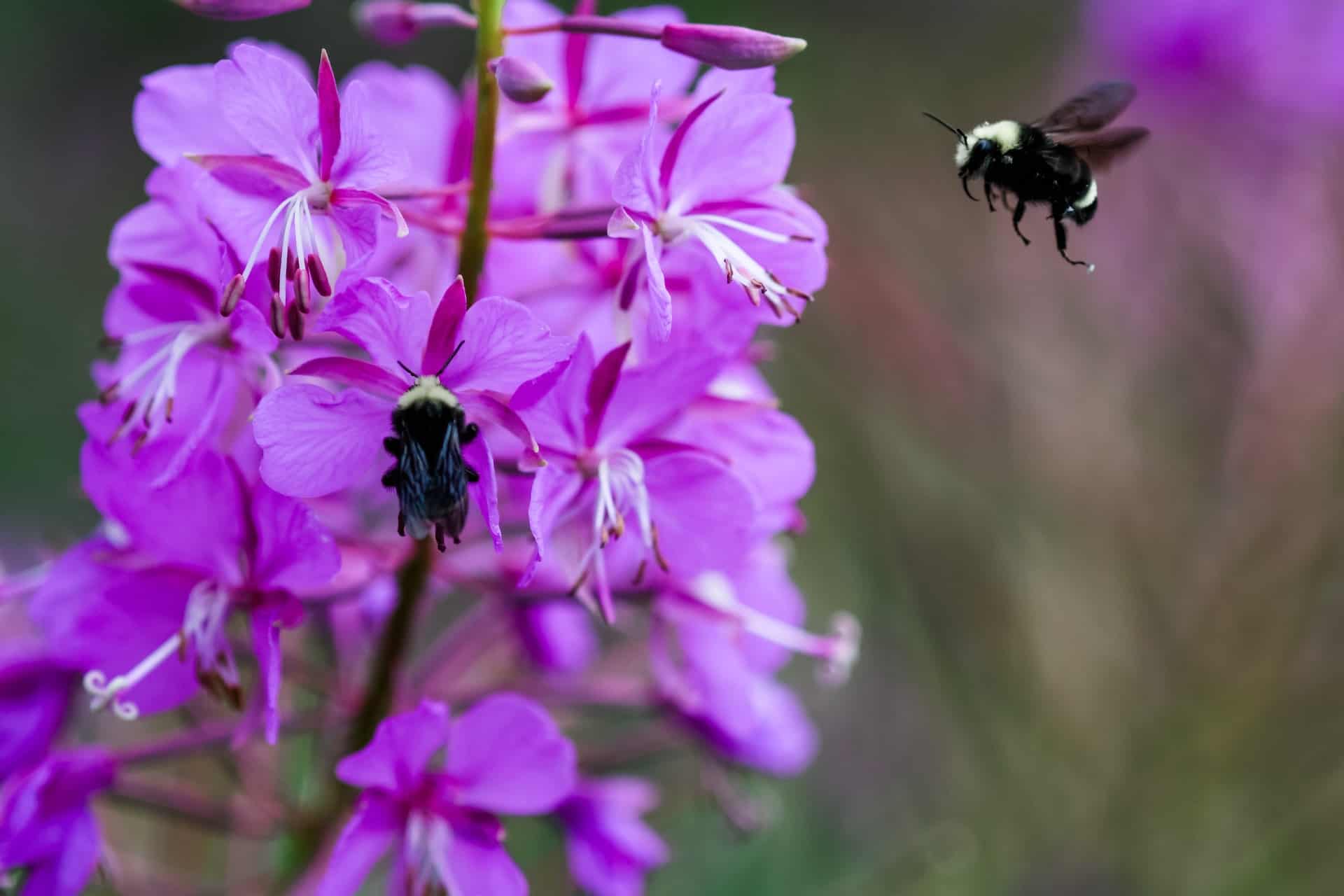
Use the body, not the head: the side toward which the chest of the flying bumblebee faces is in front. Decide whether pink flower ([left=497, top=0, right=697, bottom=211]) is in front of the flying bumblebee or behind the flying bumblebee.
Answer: in front

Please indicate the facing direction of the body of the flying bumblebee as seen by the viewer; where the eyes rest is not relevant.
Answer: to the viewer's left

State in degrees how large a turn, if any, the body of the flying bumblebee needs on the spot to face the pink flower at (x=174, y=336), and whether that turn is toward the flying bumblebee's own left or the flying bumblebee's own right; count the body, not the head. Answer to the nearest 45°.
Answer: approximately 45° to the flying bumblebee's own left

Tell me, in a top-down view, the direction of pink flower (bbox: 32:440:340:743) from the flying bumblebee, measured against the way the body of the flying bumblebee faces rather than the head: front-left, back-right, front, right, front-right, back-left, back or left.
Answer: front-left

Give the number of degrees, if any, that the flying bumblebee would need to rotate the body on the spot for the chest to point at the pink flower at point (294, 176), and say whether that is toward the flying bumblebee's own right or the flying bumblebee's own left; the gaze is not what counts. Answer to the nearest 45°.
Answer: approximately 45° to the flying bumblebee's own left

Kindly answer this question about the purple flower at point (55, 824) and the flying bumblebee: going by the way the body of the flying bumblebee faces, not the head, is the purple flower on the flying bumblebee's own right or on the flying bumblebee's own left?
on the flying bumblebee's own left
